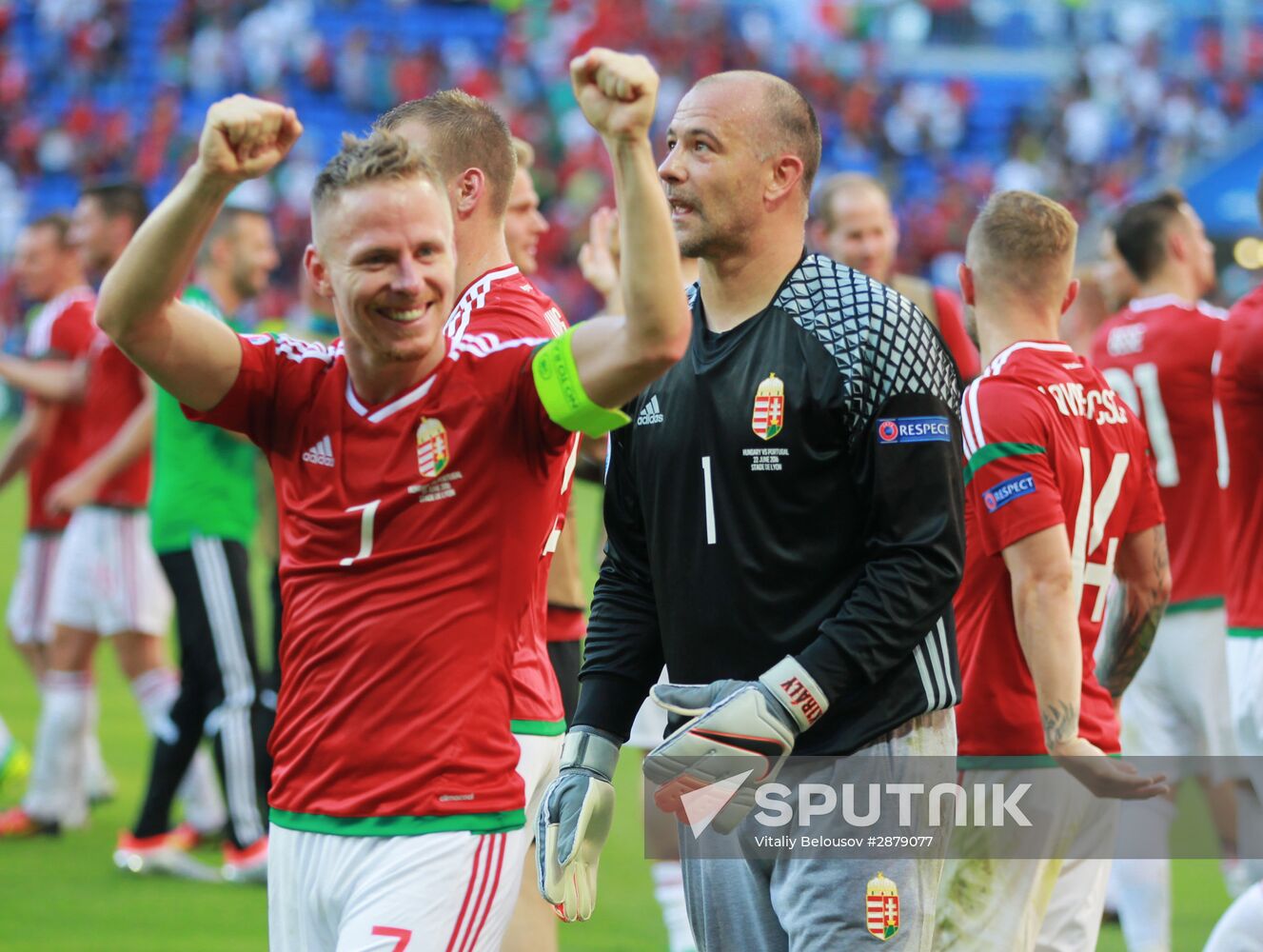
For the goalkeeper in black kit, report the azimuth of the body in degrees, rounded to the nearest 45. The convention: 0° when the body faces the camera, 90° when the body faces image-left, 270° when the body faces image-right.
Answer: approximately 45°
